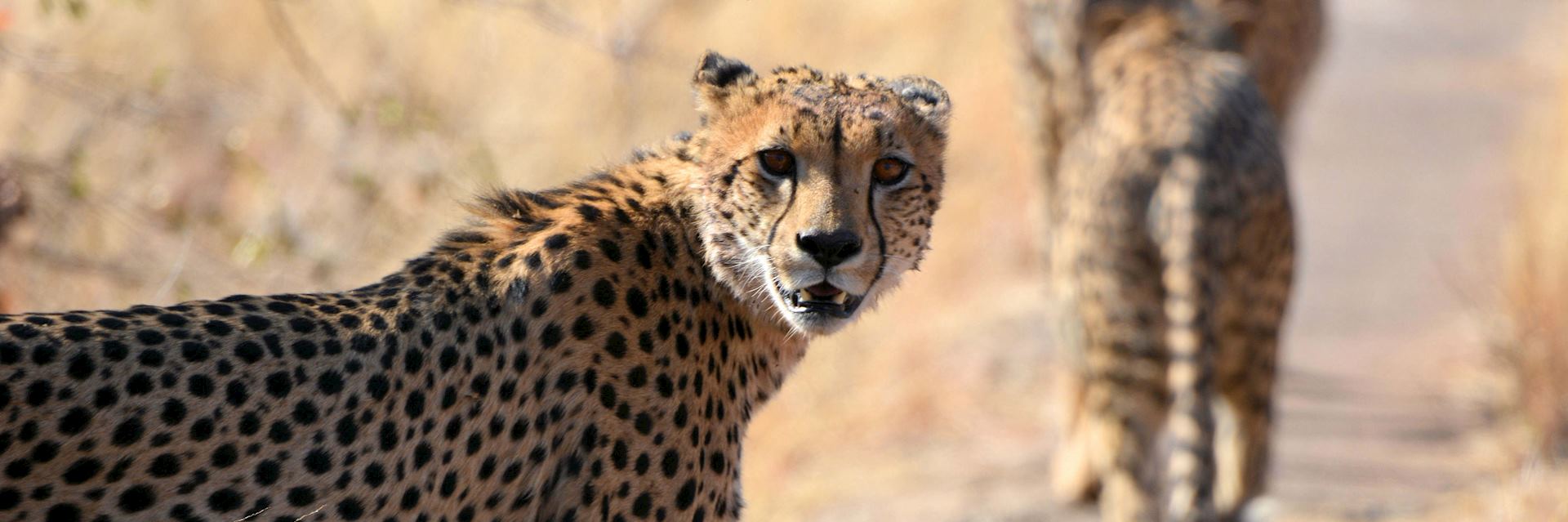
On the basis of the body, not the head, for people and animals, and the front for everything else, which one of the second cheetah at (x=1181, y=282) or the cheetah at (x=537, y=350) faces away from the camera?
the second cheetah

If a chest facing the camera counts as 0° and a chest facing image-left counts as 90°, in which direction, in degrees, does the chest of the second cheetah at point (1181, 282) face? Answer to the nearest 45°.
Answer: approximately 180°

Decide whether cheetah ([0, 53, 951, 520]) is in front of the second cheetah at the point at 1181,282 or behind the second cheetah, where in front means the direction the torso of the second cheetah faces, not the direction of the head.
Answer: behind

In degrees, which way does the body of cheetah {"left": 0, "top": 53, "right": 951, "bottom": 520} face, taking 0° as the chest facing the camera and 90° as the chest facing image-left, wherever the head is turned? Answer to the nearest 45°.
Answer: approximately 270°

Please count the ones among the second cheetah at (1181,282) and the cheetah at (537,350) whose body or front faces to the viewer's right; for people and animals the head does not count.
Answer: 1
